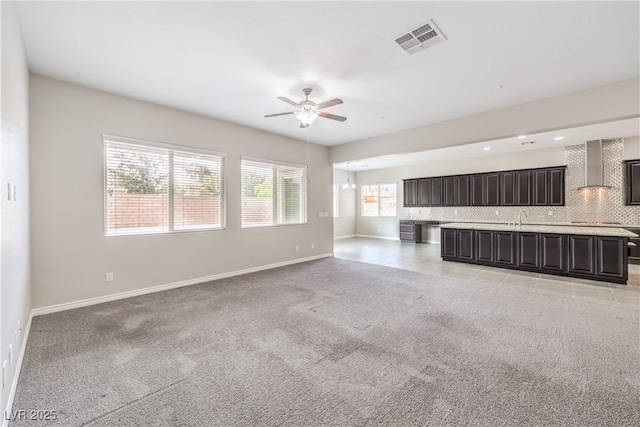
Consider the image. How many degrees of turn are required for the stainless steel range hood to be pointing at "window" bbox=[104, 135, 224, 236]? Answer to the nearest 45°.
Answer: approximately 45° to its right

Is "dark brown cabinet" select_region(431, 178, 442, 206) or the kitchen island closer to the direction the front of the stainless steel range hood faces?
the kitchen island

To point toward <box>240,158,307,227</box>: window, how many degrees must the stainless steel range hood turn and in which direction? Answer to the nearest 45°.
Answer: approximately 45° to its right

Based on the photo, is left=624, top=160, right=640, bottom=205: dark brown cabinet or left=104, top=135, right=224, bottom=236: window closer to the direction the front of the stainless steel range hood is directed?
the window

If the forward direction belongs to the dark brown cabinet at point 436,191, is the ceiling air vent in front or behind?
in front

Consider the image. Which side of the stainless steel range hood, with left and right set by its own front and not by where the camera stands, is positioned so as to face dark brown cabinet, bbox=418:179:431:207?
right

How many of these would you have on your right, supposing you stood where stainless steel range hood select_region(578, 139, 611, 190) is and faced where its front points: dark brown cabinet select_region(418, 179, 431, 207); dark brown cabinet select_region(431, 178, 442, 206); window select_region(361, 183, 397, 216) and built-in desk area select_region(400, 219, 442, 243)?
4

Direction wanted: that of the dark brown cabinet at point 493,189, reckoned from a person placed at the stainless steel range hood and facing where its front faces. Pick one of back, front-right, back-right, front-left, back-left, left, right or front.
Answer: right

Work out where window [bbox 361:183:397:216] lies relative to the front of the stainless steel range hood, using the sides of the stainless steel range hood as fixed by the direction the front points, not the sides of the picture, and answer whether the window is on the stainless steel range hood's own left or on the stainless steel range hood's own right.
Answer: on the stainless steel range hood's own right

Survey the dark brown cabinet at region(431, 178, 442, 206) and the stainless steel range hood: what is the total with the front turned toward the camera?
2

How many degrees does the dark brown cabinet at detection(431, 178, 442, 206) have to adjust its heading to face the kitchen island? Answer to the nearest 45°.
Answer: approximately 45° to its left

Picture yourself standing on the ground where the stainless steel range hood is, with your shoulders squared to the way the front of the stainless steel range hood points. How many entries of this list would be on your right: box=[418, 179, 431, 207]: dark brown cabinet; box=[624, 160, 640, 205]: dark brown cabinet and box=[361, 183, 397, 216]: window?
2
